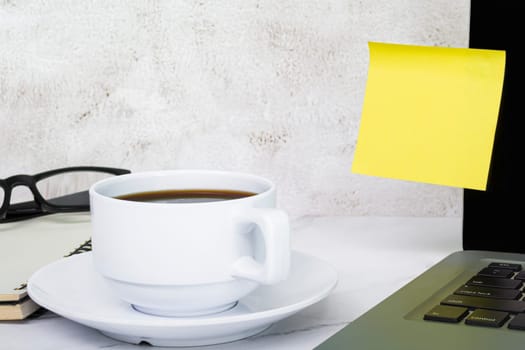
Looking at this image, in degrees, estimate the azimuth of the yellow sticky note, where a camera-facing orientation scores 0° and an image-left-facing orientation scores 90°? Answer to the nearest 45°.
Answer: approximately 0°
